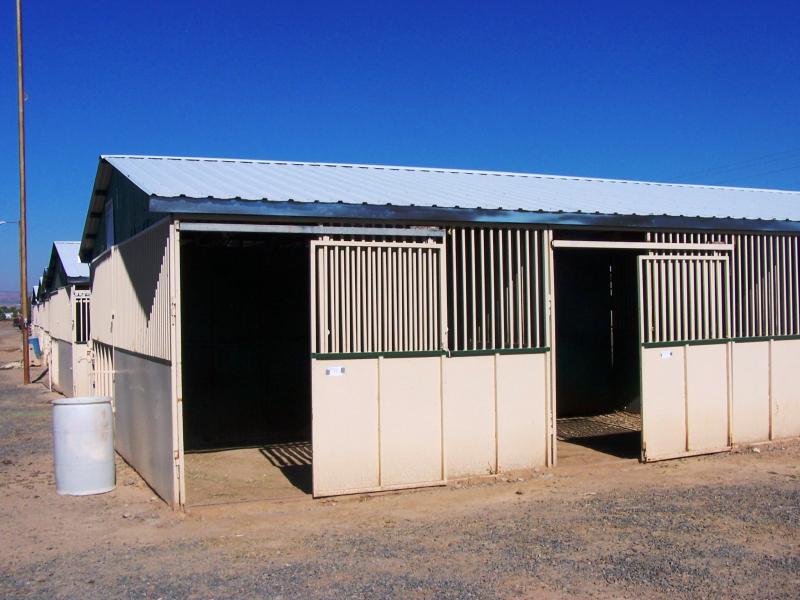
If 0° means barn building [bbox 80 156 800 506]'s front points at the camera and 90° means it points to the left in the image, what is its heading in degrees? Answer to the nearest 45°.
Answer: approximately 315°

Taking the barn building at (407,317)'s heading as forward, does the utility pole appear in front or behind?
behind

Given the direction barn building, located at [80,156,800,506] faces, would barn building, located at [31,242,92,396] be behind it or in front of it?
behind

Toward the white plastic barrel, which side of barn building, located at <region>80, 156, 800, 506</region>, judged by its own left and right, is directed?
right
